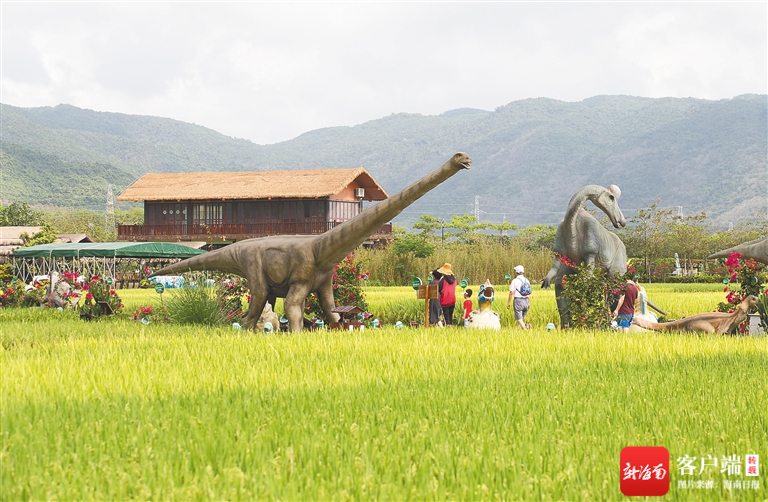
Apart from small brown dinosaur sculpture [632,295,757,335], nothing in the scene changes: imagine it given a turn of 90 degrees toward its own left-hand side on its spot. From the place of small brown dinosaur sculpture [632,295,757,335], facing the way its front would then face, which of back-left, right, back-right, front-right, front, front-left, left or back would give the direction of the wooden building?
front-left

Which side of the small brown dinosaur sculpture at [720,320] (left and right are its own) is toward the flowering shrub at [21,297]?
back

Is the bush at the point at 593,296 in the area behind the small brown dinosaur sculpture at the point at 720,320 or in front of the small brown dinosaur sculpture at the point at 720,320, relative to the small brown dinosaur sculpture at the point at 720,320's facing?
behind

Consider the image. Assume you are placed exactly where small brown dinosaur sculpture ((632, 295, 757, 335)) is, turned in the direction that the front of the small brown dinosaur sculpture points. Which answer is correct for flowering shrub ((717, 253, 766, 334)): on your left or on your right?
on your left

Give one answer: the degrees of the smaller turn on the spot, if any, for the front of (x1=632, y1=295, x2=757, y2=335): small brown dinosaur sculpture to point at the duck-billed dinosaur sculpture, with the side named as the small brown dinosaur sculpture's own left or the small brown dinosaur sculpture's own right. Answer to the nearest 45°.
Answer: approximately 135° to the small brown dinosaur sculpture's own left

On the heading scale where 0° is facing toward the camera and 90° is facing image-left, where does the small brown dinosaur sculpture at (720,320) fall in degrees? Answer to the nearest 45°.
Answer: approximately 270°

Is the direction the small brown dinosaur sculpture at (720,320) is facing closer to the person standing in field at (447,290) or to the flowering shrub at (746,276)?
the flowering shrub

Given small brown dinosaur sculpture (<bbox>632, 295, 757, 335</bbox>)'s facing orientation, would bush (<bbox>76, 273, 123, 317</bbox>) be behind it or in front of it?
behind

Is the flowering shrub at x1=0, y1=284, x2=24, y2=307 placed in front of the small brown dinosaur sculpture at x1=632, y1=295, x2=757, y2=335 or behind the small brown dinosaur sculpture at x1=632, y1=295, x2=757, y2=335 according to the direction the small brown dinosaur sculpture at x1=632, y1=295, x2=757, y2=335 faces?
behind

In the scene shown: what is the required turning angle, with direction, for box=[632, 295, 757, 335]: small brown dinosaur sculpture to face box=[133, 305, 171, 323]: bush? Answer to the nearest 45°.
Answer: approximately 180°

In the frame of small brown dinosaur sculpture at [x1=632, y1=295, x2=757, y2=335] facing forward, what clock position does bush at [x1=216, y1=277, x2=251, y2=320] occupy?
The bush is roughly at 6 o'clock from the small brown dinosaur sculpture.

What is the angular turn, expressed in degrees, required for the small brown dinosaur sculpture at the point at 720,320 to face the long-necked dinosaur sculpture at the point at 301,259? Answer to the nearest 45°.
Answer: approximately 135° to its right
